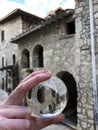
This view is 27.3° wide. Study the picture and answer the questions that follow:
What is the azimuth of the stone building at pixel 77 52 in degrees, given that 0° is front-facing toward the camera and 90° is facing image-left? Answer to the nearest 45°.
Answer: approximately 45°
